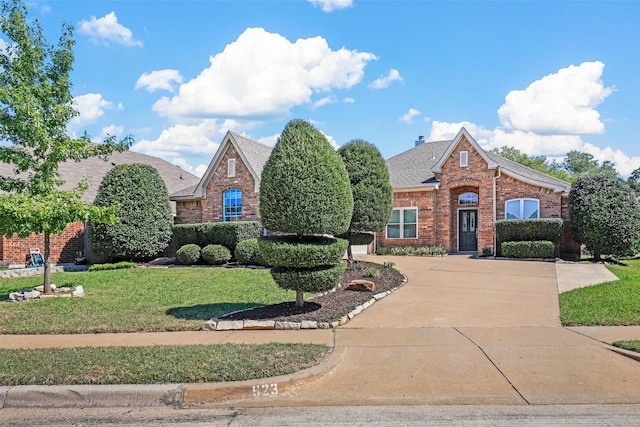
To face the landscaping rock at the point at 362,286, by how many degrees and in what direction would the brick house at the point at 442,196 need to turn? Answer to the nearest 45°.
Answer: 0° — it already faces it

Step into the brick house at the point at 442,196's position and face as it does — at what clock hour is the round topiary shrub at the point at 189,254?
The round topiary shrub is roughly at 2 o'clock from the brick house.

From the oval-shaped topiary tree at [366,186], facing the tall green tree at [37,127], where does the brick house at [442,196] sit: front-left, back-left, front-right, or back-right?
back-right

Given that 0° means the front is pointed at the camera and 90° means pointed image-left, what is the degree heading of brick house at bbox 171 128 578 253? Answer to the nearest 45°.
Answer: approximately 0°

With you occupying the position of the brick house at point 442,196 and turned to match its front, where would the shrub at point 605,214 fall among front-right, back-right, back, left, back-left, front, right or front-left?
front-left

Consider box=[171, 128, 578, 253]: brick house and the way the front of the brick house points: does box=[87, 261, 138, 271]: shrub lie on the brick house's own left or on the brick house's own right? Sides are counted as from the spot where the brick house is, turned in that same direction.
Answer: on the brick house's own right

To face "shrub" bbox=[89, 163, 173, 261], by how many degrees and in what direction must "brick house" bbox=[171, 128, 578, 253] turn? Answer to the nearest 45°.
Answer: approximately 90° to its right

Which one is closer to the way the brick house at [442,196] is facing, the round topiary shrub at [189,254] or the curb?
the curb

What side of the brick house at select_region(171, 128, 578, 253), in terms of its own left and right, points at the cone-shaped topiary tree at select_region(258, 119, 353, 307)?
front

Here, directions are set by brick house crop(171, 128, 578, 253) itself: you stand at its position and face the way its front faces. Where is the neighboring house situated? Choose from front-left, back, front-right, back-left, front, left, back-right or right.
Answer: right

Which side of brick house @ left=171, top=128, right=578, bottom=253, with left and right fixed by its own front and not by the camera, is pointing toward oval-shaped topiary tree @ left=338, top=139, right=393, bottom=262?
front

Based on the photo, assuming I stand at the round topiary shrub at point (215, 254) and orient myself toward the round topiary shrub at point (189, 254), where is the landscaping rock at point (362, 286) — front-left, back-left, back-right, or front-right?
back-left

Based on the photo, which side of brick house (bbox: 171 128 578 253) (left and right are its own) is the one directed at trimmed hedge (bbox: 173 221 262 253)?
right

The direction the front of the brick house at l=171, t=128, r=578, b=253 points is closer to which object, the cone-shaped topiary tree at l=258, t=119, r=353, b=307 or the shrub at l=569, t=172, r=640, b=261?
the cone-shaped topiary tree

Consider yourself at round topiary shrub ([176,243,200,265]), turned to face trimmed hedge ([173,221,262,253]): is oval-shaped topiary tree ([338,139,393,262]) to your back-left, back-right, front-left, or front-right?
front-right

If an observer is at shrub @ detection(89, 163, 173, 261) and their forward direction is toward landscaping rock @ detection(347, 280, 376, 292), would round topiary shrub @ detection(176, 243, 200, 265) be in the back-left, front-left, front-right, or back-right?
front-left

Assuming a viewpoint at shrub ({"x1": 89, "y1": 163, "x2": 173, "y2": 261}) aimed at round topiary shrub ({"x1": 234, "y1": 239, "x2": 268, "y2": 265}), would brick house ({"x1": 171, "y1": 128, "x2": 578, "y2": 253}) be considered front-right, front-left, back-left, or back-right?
front-left

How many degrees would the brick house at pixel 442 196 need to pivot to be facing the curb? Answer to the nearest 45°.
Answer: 0° — it already faces it
